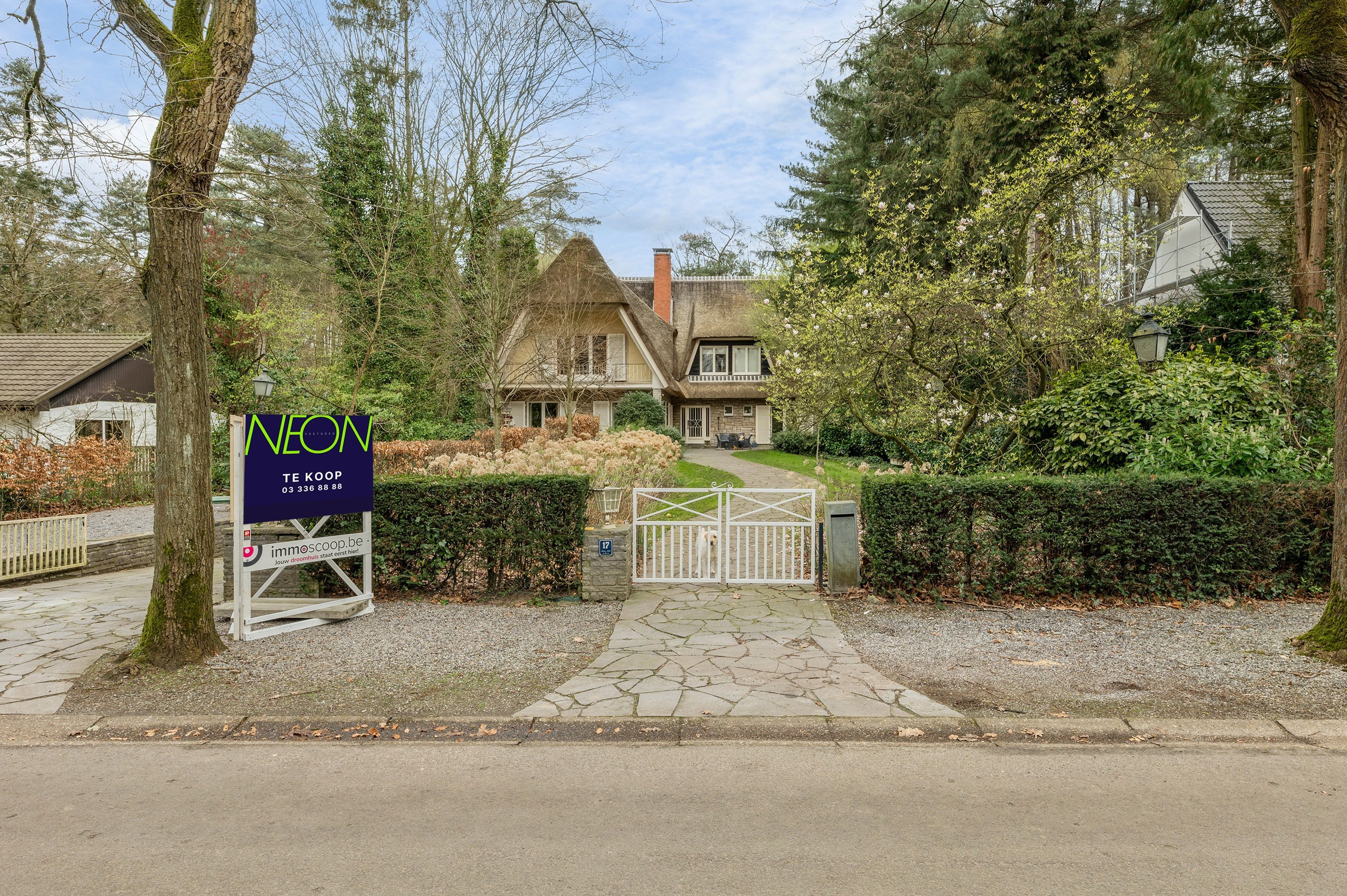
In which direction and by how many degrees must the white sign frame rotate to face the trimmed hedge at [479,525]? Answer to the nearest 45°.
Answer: approximately 45° to its left

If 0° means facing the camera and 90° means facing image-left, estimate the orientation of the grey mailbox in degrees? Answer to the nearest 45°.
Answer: approximately 0°

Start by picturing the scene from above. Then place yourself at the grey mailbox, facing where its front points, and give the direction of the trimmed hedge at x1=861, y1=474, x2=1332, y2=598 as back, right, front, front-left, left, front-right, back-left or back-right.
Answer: left

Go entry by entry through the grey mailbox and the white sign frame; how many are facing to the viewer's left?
0

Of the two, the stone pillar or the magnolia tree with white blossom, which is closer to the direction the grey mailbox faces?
the stone pillar

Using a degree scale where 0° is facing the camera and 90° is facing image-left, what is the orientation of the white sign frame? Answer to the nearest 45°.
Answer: approximately 315°

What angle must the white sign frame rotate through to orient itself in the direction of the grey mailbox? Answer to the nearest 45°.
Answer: approximately 45° to its left

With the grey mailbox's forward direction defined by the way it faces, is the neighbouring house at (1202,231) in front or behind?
behind

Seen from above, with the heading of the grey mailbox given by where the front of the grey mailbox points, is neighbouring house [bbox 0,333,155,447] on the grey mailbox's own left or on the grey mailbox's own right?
on the grey mailbox's own right
